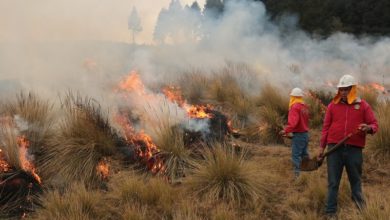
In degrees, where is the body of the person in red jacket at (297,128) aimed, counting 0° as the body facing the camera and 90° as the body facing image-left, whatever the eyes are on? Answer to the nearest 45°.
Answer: approximately 135°

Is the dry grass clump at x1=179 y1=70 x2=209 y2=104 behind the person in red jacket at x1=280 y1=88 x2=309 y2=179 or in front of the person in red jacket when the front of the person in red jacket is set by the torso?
in front

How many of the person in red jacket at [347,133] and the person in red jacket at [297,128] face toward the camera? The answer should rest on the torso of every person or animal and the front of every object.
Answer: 1

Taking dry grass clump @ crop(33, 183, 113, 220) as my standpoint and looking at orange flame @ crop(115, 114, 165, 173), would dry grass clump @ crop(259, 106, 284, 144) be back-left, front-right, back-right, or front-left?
front-right

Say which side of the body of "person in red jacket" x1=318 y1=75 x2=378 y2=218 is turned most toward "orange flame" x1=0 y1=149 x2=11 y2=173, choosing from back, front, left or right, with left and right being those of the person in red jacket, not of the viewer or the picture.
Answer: right

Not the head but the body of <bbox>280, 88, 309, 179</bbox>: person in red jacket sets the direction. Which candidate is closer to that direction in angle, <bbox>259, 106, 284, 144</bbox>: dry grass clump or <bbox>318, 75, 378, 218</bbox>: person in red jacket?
the dry grass clump

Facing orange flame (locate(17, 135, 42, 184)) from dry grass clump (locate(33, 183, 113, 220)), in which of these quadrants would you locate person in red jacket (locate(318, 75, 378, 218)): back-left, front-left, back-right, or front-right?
back-right

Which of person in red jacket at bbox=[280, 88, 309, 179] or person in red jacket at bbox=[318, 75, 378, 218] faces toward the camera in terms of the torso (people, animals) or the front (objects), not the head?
person in red jacket at bbox=[318, 75, 378, 218]

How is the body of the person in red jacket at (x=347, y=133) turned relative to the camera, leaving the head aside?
toward the camera

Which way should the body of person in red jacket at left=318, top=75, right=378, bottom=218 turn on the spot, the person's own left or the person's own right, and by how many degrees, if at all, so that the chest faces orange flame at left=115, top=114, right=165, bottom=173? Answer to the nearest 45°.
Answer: approximately 90° to the person's own right

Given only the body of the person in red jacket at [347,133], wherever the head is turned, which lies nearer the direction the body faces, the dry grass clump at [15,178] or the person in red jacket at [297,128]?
the dry grass clump
